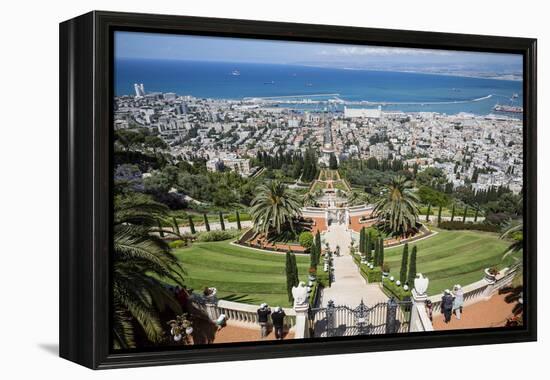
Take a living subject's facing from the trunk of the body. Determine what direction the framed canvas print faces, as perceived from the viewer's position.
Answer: facing the viewer and to the right of the viewer
